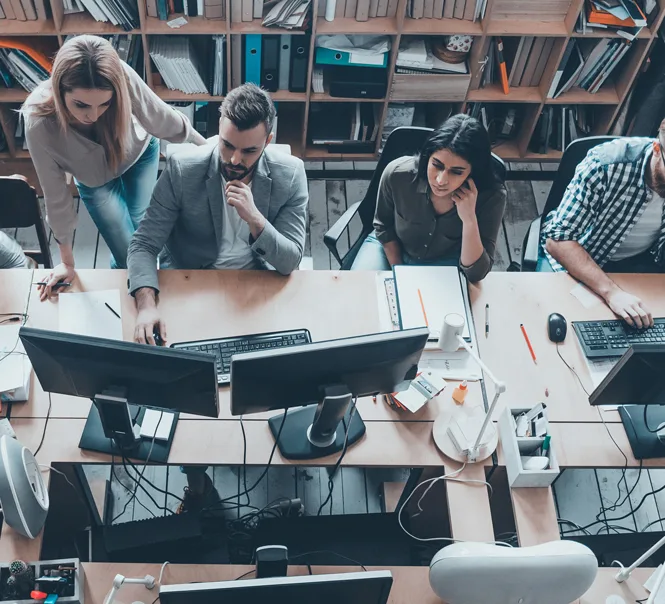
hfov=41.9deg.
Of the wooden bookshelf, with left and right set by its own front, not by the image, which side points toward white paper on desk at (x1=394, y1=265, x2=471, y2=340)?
front

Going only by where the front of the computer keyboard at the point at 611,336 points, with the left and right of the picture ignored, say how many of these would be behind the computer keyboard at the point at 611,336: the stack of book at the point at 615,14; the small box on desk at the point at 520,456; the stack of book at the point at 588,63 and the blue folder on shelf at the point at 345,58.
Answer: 1

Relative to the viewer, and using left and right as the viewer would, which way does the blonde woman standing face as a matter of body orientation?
facing the viewer

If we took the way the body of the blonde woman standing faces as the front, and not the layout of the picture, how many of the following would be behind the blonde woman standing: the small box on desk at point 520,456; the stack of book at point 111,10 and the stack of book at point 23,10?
2

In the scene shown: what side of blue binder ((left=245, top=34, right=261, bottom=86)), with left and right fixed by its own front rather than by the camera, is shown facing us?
front

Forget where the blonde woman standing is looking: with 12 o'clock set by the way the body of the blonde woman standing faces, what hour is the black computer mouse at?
The black computer mouse is roughly at 10 o'clock from the blonde woman standing.

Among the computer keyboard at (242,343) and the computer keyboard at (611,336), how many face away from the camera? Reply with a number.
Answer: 2

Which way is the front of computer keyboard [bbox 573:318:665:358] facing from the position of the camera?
facing away from the viewer

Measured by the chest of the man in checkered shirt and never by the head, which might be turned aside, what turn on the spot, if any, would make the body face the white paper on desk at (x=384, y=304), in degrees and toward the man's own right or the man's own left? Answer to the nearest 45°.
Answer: approximately 90° to the man's own right

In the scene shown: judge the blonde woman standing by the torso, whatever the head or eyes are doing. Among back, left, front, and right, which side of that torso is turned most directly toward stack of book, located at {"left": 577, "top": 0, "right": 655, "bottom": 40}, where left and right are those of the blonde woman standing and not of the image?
left

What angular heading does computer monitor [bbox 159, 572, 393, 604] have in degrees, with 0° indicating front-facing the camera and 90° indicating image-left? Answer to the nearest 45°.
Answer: approximately 0°

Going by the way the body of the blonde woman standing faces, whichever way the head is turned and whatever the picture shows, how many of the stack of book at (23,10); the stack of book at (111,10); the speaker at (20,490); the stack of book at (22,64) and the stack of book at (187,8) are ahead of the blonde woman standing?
1

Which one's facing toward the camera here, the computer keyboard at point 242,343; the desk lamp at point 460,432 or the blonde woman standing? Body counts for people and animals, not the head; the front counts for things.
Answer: the blonde woman standing

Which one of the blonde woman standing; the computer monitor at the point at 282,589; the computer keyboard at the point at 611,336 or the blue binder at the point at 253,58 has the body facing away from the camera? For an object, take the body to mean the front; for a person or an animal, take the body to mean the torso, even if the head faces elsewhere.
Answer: the computer keyboard

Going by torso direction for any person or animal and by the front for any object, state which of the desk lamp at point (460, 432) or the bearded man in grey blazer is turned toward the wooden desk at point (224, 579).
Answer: the bearded man in grey blazer

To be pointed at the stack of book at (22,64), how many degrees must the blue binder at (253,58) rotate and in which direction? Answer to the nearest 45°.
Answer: approximately 90° to its right
